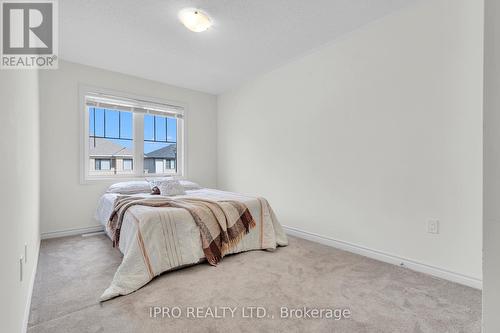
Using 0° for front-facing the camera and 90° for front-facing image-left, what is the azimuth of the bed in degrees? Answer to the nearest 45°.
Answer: approximately 315°
